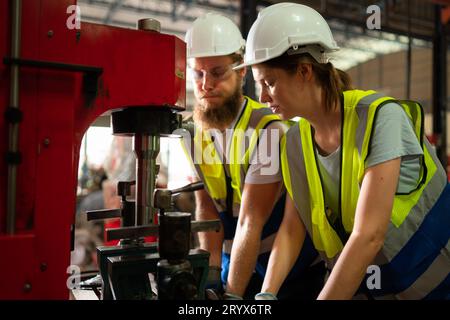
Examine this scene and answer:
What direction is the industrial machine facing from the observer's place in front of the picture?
facing to the right of the viewer

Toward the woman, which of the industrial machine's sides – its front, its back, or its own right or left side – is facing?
front

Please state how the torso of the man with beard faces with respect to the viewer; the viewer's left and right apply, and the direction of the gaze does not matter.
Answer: facing the viewer and to the left of the viewer

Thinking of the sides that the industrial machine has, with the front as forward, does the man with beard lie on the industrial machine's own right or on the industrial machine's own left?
on the industrial machine's own left

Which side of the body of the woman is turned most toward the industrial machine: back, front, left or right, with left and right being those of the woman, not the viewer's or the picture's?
front

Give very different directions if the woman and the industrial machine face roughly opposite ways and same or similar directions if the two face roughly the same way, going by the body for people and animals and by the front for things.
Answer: very different directions

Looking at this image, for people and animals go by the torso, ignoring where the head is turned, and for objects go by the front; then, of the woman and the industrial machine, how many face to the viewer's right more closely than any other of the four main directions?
1

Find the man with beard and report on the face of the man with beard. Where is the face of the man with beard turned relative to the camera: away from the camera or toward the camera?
toward the camera

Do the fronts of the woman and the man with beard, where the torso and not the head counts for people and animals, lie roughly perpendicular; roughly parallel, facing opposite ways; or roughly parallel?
roughly parallel
